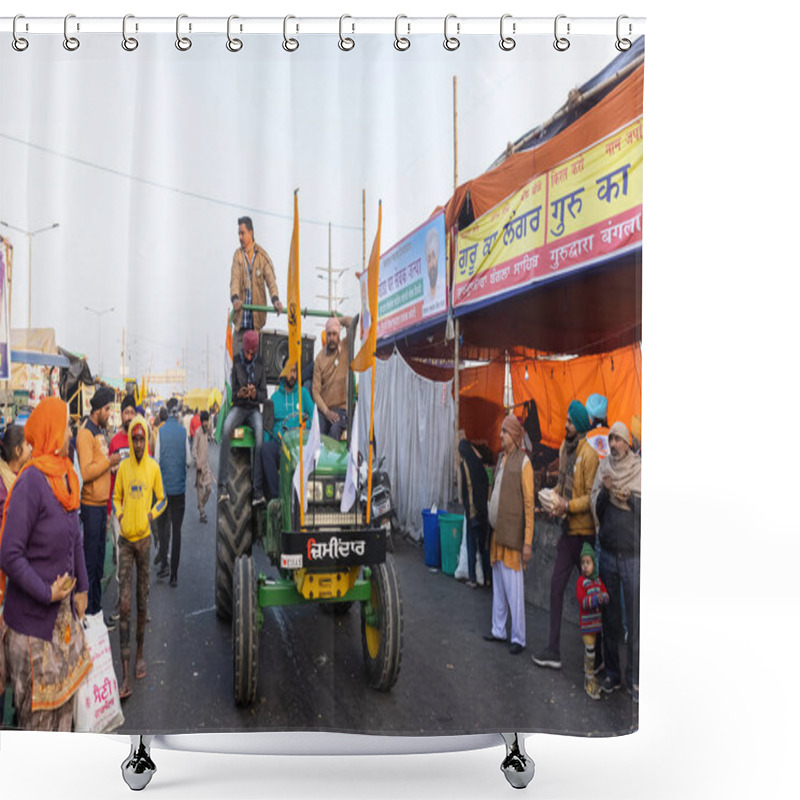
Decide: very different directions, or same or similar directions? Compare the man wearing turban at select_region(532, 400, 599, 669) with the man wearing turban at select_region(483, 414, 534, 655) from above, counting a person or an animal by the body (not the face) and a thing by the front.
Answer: same or similar directions

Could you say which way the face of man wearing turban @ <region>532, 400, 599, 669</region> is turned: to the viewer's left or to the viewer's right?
to the viewer's left

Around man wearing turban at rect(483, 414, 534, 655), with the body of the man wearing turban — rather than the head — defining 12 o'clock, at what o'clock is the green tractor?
The green tractor is roughly at 1 o'clock from the man wearing turban.

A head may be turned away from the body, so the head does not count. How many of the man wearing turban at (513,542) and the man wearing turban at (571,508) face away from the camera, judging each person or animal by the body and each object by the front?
0

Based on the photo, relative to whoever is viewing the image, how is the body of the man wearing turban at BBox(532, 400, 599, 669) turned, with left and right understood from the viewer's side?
facing the viewer and to the left of the viewer
